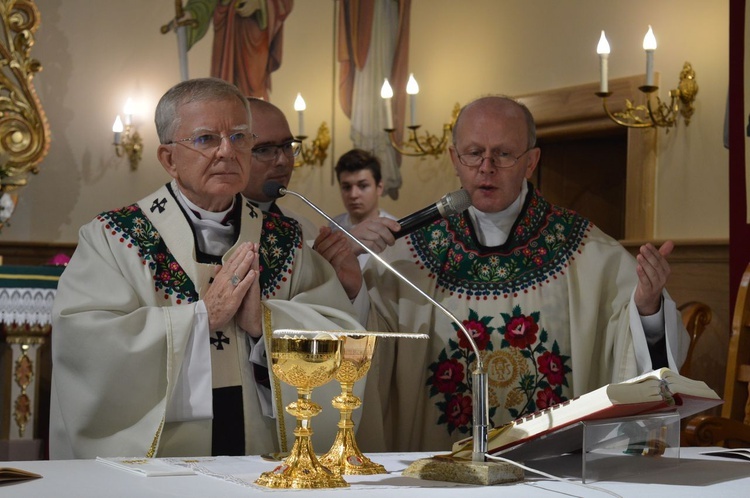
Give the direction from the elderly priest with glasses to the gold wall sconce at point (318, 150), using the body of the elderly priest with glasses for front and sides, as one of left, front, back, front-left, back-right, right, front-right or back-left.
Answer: back-left

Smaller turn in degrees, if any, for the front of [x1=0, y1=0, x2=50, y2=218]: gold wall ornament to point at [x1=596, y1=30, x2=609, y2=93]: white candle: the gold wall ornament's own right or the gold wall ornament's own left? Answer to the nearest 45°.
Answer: approximately 45° to the gold wall ornament's own left

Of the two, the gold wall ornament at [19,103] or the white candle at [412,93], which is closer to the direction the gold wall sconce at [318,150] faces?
the gold wall ornament

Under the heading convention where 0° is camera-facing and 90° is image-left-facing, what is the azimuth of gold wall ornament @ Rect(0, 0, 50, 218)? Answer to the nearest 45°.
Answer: approximately 0°

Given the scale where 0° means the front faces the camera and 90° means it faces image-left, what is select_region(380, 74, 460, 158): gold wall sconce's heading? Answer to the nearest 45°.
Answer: approximately 45°

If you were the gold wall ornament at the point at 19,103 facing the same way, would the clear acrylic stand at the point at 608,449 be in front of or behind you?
in front

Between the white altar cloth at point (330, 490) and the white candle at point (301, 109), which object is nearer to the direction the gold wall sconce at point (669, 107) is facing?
the white altar cloth

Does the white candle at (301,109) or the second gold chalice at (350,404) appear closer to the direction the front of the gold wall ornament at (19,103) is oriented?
the second gold chalice

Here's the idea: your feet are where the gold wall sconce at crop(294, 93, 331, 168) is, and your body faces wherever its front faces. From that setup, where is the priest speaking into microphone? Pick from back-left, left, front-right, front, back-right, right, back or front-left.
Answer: front-left

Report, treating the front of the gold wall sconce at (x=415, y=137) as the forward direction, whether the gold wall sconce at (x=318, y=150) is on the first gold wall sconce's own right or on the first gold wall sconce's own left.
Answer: on the first gold wall sconce's own right

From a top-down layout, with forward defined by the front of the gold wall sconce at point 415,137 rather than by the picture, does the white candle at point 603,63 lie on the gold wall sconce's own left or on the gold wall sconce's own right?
on the gold wall sconce's own left

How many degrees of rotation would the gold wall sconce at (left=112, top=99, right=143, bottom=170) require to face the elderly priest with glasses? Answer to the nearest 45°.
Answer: approximately 45° to its left

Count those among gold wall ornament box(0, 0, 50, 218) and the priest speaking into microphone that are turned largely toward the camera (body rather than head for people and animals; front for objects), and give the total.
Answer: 2
